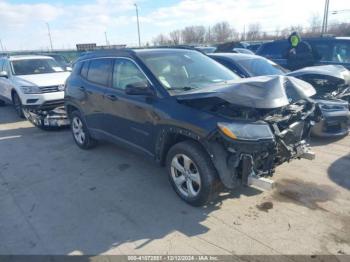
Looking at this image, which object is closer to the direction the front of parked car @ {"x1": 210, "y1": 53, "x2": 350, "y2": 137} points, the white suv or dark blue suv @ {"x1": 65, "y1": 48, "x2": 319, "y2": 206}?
the dark blue suv

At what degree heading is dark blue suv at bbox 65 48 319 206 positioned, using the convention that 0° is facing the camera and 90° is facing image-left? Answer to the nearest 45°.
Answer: approximately 315°

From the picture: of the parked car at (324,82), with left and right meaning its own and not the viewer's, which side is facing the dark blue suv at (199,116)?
right

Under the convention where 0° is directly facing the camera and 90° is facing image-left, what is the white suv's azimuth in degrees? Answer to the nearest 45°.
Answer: approximately 315°

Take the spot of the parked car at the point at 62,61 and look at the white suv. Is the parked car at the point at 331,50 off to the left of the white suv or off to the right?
left

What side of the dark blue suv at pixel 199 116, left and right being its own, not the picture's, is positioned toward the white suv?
back

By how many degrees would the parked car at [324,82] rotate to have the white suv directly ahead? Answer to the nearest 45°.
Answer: approximately 135° to its right

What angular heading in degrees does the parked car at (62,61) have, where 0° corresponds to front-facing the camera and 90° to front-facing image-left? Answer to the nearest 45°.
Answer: approximately 315°
